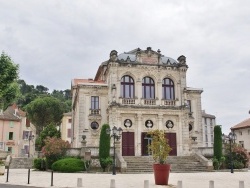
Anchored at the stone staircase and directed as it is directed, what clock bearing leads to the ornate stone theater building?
The ornate stone theater building is roughly at 5 o'clock from the stone staircase.

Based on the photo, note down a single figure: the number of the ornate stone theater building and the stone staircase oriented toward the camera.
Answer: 2

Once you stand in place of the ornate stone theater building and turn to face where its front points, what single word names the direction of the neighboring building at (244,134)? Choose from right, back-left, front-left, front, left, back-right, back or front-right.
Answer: back-left

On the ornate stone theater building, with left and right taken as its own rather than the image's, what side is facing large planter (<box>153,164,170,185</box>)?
front

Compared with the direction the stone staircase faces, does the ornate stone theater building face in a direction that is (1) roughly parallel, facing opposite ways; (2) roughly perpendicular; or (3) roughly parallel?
roughly parallel

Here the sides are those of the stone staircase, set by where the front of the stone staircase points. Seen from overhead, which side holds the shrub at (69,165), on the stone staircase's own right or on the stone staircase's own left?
on the stone staircase's own right

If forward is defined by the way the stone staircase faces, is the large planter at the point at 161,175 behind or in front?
in front

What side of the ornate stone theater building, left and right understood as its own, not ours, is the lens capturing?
front

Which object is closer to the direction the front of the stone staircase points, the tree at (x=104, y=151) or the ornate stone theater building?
the tree

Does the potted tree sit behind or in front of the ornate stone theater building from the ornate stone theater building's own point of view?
in front

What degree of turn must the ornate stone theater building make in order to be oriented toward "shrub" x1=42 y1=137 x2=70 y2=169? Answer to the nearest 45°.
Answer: approximately 45° to its right

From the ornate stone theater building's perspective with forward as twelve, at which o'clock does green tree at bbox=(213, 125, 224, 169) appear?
The green tree is roughly at 10 o'clock from the ornate stone theater building.

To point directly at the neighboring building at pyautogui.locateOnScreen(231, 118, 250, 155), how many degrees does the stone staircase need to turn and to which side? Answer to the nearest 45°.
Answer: approximately 135° to its left
